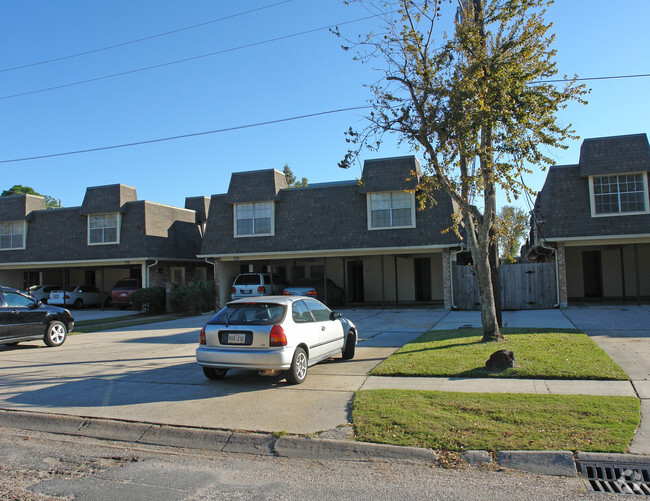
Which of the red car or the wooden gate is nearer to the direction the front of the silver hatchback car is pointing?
the wooden gate

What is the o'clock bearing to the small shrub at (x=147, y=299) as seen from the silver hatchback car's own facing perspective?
The small shrub is roughly at 10 o'clock from the silver hatchback car.

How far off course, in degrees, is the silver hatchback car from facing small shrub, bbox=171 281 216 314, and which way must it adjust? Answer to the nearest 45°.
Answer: approximately 45° to its left

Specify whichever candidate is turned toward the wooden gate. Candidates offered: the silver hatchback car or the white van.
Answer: the silver hatchback car

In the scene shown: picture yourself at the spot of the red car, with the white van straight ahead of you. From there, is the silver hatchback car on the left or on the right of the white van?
right

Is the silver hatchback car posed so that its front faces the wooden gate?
yes

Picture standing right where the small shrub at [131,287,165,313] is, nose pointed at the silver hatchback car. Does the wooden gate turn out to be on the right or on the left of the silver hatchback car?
left

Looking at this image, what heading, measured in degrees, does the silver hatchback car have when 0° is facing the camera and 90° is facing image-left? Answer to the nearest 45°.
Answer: approximately 225°

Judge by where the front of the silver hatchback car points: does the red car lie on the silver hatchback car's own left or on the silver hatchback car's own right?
on the silver hatchback car's own left

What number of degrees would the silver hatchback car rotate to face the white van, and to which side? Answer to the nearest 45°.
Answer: approximately 45° to its left
